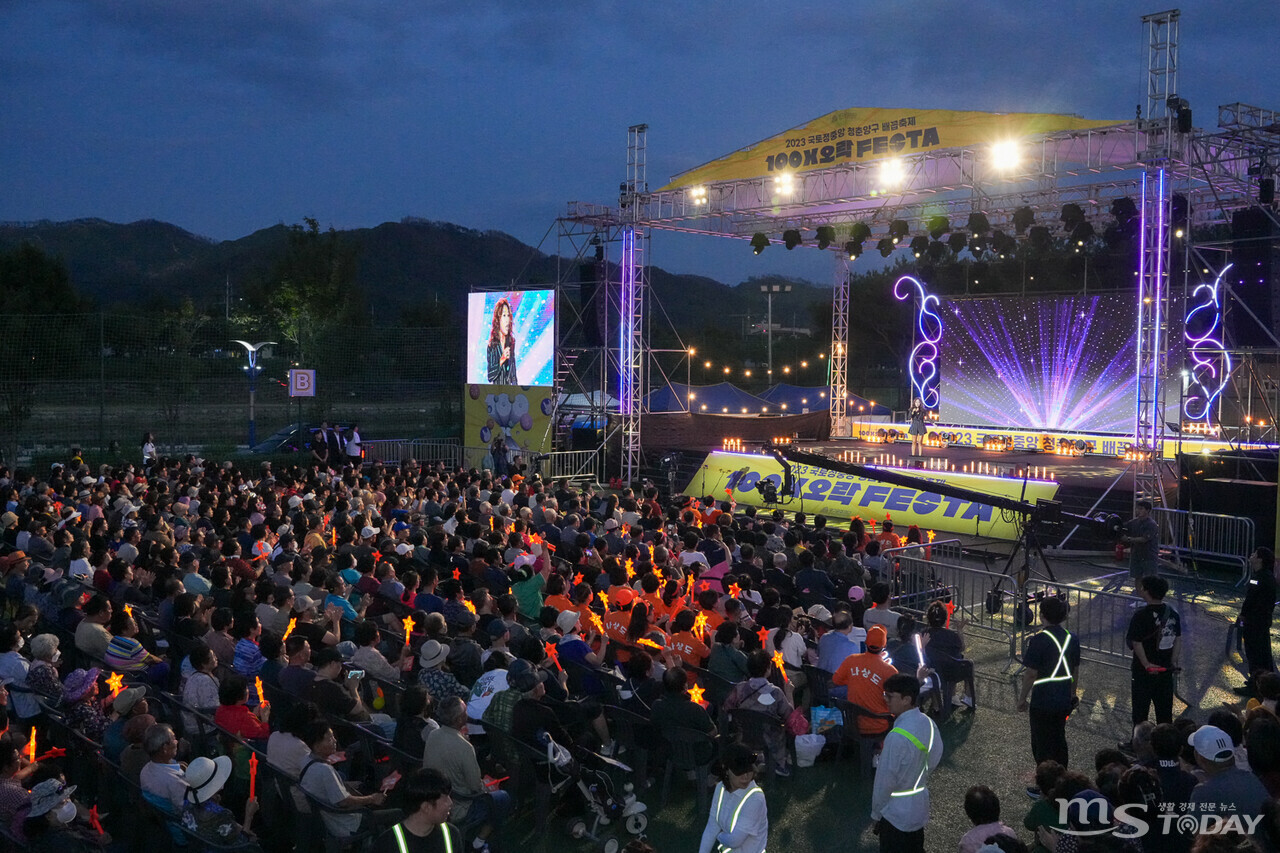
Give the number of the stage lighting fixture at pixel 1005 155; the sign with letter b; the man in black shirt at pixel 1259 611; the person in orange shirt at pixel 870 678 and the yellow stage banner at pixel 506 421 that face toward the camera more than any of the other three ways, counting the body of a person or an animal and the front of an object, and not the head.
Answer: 3

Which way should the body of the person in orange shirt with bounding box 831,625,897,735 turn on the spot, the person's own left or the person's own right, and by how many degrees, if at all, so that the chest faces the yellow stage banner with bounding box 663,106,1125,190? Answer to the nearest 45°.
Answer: approximately 45° to the person's own left

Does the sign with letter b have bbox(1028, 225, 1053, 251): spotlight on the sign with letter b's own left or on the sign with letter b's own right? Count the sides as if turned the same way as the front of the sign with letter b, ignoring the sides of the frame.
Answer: on the sign with letter b's own left

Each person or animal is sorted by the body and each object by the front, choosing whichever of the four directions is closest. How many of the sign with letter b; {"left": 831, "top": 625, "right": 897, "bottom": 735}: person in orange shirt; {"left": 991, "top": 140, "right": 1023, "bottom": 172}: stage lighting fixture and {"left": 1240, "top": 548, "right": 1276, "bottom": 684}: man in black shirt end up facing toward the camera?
2

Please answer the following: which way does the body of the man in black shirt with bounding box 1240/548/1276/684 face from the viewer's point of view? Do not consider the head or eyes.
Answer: to the viewer's left

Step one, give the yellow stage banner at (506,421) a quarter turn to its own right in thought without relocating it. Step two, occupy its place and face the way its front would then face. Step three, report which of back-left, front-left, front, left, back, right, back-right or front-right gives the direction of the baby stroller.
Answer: left

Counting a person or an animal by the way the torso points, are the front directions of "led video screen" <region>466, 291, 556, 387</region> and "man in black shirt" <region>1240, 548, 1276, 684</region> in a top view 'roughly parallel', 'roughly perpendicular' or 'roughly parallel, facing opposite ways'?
roughly perpendicular

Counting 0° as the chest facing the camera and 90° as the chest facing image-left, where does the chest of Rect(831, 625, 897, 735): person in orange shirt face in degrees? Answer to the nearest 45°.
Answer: approximately 225°

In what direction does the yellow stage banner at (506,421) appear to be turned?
toward the camera

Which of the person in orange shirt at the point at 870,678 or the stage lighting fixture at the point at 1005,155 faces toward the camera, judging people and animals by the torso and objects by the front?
the stage lighting fixture

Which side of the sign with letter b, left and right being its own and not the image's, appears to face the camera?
front

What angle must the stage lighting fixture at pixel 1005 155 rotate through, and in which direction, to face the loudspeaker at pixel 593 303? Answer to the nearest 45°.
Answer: approximately 135° to its right

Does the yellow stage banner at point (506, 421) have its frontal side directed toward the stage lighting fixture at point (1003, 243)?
no

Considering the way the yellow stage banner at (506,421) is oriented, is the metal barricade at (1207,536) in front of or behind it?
in front

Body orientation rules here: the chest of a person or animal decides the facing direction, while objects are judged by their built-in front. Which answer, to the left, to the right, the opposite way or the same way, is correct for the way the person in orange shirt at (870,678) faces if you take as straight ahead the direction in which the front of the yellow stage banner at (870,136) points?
the opposite way

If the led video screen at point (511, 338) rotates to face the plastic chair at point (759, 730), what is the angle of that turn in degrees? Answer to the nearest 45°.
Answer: approximately 45° to its left

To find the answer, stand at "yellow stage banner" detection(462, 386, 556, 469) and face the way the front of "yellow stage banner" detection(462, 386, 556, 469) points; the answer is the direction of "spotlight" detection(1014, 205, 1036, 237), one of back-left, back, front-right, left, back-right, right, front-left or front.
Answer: front-left
